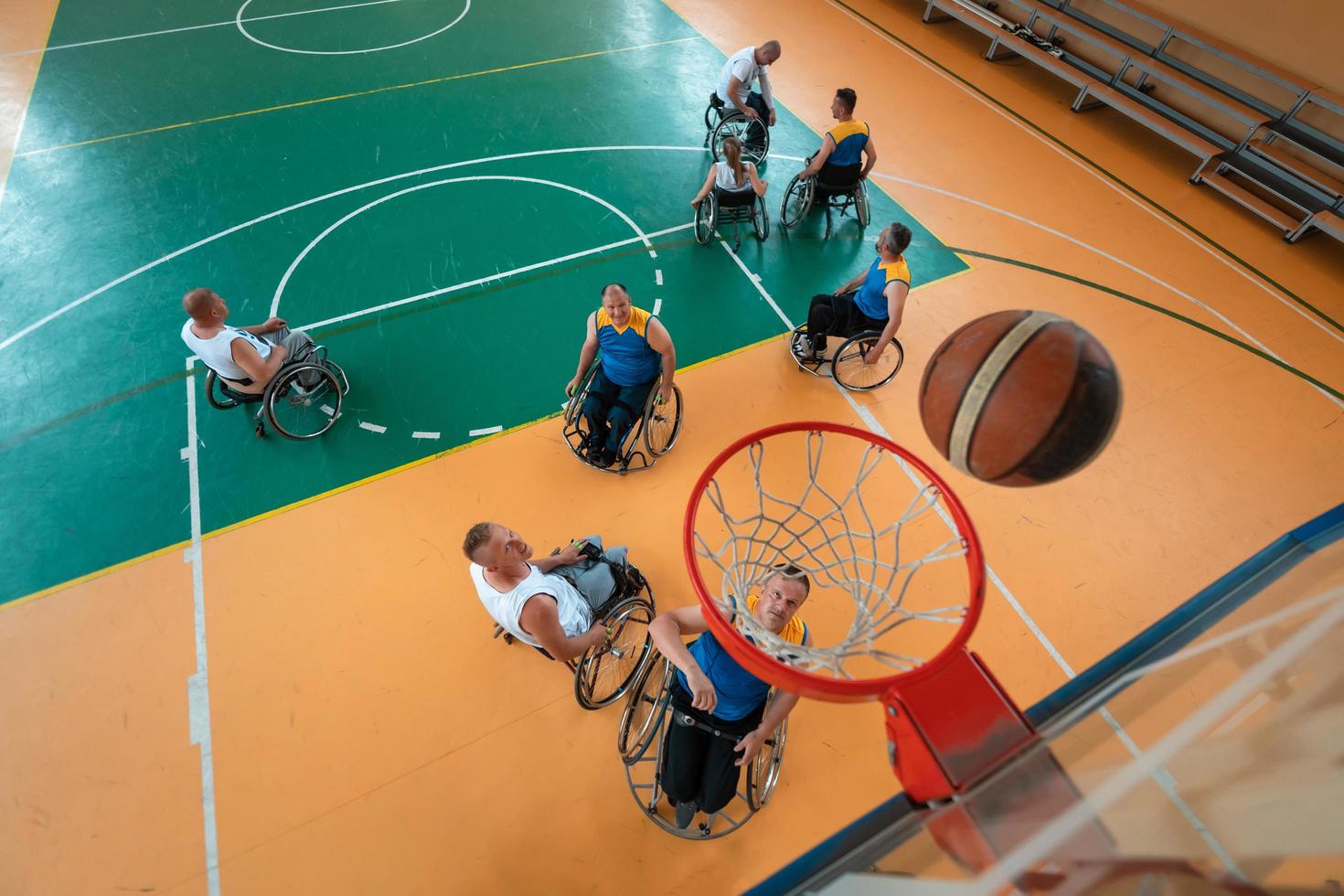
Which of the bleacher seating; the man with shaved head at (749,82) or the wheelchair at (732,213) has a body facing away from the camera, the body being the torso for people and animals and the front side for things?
the wheelchair

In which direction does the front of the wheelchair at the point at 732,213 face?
away from the camera

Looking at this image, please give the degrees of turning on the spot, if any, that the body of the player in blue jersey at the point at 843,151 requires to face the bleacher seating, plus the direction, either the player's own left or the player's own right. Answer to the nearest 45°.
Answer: approximately 90° to the player's own right

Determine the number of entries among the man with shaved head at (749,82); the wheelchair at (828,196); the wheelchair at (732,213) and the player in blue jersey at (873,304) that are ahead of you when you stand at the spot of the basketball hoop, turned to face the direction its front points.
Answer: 4

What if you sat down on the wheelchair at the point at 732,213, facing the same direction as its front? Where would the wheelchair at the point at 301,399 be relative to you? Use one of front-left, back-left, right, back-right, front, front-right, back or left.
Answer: back-left

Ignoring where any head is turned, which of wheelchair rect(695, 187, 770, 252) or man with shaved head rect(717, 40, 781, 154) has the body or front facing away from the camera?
the wheelchair

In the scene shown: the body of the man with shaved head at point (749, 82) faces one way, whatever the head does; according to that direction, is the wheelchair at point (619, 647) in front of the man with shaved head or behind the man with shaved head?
in front

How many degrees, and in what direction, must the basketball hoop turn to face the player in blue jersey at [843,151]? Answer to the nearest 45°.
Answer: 0° — it already faces them

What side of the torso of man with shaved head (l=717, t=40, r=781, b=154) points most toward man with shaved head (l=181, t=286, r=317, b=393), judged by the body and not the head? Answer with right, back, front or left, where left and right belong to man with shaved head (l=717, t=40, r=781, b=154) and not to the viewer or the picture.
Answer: right

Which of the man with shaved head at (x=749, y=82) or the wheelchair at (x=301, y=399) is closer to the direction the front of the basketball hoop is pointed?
the man with shaved head

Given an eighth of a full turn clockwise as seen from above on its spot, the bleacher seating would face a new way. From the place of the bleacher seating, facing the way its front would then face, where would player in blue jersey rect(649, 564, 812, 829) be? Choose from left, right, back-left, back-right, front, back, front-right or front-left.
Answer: left

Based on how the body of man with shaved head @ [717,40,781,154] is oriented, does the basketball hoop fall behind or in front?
in front

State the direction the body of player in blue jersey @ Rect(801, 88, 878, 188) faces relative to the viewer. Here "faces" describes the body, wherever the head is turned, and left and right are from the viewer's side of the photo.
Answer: facing away from the viewer and to the left of the viewer

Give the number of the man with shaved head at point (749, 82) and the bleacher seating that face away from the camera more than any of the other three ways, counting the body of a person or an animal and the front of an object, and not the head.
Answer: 0

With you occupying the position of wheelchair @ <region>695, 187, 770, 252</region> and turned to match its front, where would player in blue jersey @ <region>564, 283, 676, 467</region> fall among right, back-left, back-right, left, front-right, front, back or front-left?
back
